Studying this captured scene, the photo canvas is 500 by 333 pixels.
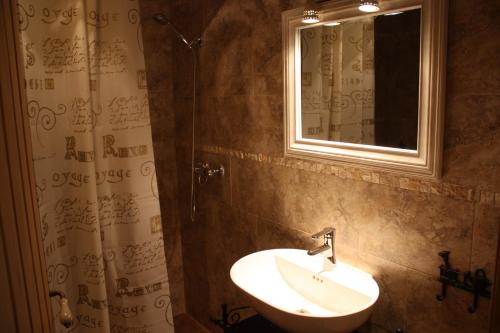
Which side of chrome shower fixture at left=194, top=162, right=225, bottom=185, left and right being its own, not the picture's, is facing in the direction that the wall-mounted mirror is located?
left

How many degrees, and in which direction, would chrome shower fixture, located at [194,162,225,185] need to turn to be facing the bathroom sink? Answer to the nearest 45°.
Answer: approximately 90° to its left

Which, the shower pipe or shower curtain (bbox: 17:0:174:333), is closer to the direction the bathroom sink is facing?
the shower curtain

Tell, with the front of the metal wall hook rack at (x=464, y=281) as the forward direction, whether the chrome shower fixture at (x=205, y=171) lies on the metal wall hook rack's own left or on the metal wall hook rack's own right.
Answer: on the metal wall hook rack's own right

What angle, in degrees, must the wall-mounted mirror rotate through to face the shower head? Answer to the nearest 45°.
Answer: approximately 90° to its right

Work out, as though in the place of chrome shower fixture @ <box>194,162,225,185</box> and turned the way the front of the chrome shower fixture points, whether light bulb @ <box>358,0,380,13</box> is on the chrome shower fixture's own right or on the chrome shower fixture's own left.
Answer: on the chrome shower fixture's own left

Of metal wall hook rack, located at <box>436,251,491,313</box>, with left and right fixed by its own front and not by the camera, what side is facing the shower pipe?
right

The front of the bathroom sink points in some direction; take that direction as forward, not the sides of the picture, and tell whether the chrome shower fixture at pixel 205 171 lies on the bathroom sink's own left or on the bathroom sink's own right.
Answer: on the bathroom sink's own right

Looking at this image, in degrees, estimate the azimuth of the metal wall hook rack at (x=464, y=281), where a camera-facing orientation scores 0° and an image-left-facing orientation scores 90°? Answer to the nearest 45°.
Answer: approximately 45°
